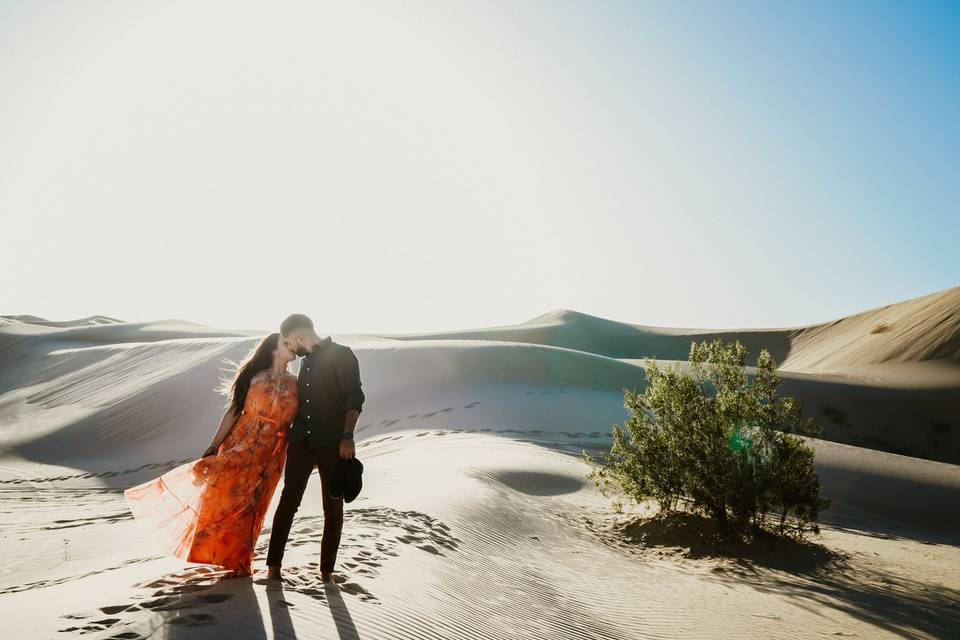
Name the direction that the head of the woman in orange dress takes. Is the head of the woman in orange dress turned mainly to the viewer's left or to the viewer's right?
to the viewer's right

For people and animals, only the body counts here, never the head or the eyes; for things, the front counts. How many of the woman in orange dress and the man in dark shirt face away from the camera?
0

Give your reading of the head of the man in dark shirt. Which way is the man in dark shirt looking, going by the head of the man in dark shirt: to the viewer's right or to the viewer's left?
to the viewer's left

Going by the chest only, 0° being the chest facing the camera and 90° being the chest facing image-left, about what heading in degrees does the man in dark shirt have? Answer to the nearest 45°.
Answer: approximately 45°

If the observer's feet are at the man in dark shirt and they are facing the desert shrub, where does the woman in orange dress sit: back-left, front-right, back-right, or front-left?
back-left

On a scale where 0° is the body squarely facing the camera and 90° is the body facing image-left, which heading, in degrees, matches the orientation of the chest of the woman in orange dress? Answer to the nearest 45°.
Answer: approximately 315°

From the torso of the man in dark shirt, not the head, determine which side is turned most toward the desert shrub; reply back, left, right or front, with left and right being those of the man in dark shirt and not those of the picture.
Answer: back

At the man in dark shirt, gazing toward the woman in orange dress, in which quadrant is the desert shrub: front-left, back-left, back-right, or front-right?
back-right

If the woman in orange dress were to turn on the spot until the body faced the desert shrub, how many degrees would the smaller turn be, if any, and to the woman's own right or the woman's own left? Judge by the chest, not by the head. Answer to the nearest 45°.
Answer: approximately 45° to the woman's own left
